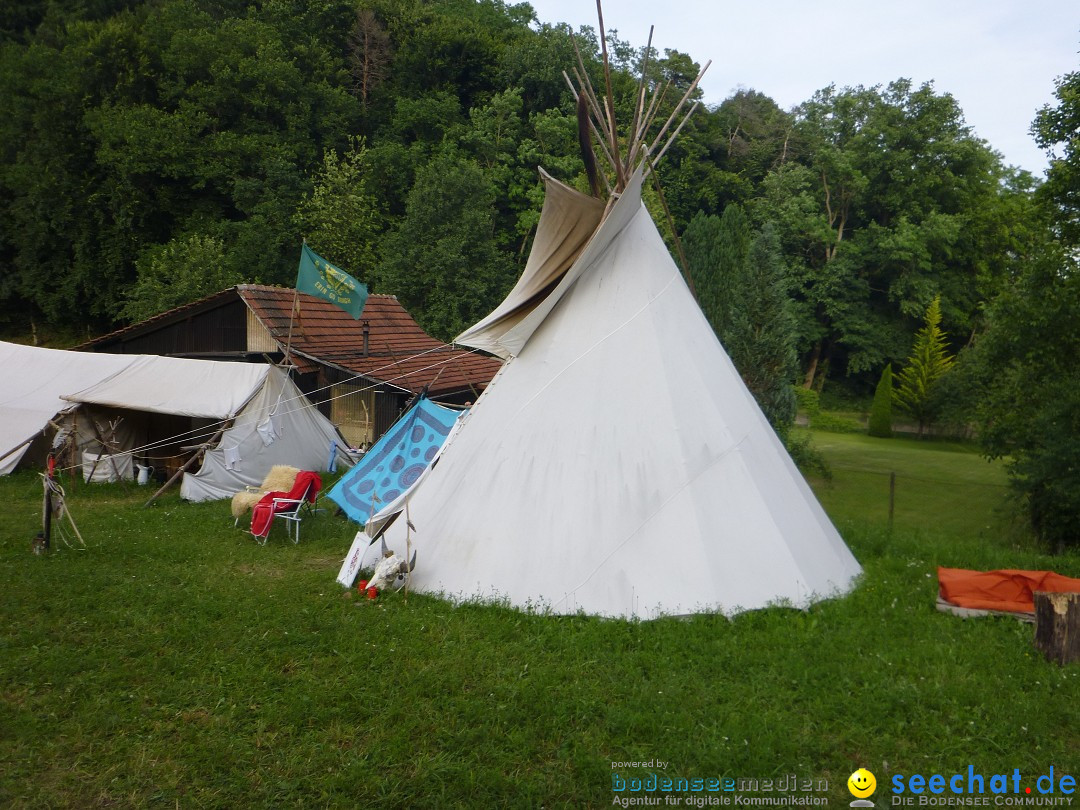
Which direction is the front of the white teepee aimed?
to the viewer's left

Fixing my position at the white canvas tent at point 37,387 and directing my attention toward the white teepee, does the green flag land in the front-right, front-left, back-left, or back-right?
front-left

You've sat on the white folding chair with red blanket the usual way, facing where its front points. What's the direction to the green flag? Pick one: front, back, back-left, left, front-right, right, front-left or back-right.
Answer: back-right

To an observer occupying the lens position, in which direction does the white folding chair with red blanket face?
facing the viewer and to the left of the viewer

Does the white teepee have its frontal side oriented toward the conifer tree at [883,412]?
no

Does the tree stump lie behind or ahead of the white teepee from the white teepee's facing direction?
behind

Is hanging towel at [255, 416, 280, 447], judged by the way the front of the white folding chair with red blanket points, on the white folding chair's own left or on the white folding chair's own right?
on the white folding chair's own right

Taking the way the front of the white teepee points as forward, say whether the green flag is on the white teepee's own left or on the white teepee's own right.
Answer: on the white teepee's own right

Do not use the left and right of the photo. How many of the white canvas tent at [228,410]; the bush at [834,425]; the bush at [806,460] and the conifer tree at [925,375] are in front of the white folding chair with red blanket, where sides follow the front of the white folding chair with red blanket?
0

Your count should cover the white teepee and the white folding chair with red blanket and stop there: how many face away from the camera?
0

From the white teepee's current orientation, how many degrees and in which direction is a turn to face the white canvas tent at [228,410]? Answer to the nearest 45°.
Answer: approximately 45° to its right

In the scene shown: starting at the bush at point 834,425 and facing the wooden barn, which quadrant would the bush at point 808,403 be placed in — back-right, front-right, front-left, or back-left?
front-right

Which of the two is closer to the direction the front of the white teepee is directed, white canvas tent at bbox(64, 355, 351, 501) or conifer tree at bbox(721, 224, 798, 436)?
the white canvas tent

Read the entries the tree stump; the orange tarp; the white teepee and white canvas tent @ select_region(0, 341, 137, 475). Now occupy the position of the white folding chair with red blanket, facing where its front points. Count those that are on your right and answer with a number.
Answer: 1

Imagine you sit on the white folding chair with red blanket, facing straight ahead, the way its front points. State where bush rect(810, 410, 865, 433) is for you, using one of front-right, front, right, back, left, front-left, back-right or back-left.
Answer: back

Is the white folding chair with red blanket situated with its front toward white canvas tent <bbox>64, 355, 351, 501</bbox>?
no

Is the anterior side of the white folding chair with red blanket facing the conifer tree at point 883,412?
no

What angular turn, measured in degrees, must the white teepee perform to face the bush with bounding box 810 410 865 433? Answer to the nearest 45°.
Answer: approximately 90° to its right
